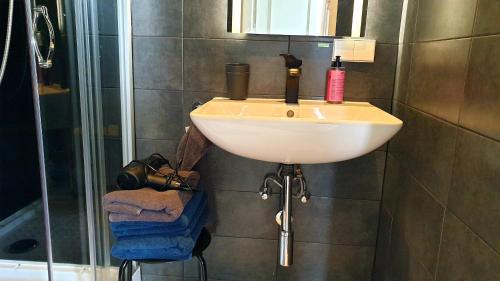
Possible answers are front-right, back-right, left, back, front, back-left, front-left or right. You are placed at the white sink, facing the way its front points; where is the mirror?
back

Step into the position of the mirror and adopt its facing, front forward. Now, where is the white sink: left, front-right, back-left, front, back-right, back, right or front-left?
front

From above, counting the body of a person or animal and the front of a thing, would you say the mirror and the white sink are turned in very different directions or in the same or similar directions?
same or similar directions

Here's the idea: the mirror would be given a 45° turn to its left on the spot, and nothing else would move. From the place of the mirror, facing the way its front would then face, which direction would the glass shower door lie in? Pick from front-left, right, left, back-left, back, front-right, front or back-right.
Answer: back-right

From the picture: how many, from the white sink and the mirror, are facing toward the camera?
2

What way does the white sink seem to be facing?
toward the camera

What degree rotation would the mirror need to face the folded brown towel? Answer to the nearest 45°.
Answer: approximately 45° to its right
